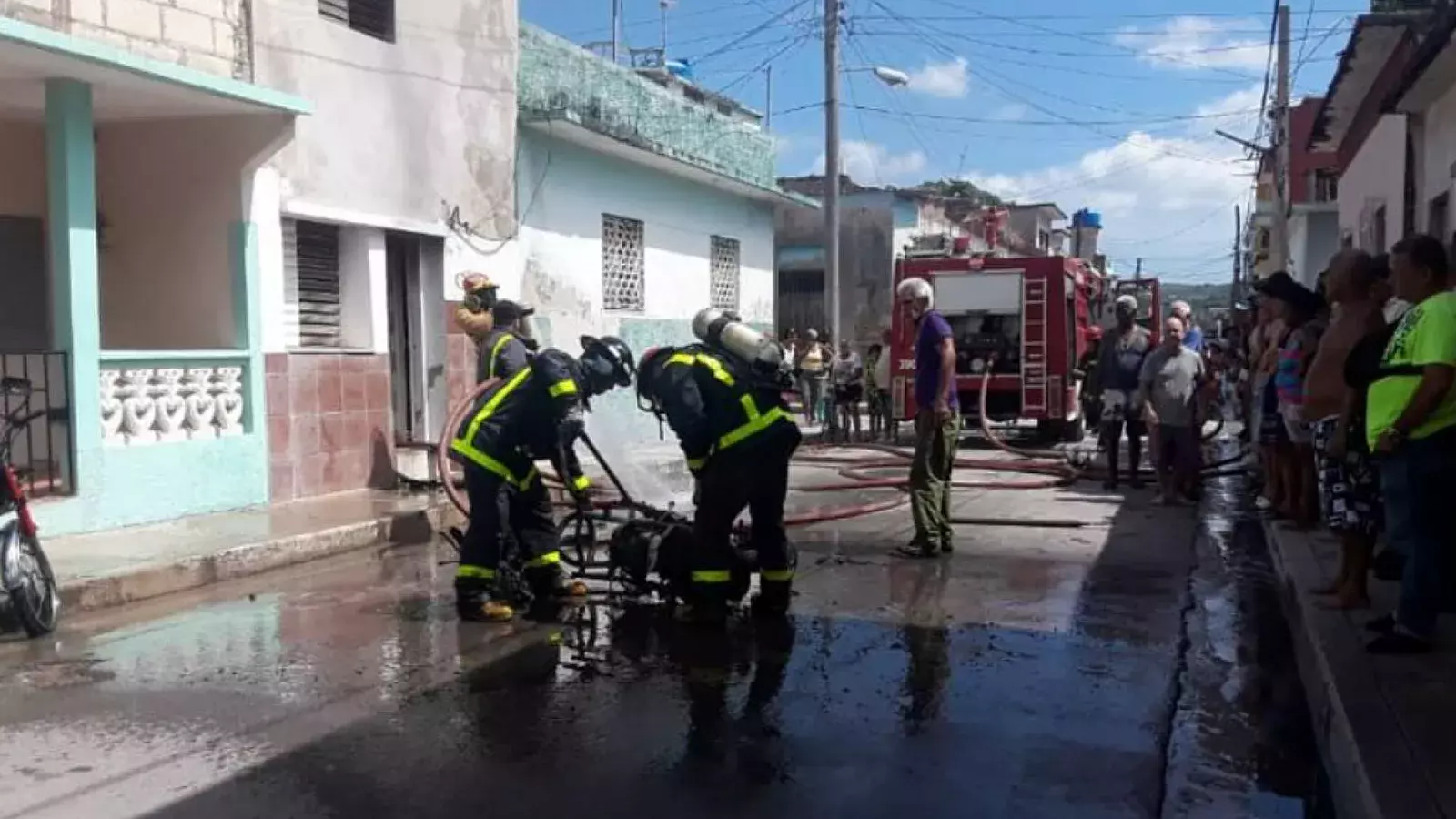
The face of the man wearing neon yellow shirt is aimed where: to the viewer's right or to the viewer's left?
to the viewer's left

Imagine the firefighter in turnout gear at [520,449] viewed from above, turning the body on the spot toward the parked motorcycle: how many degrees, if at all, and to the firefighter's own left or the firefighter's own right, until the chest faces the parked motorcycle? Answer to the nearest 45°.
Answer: approximately 180°

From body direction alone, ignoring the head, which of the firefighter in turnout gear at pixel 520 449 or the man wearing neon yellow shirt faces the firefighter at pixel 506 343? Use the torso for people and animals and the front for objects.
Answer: the man wearing neon yellow shirt

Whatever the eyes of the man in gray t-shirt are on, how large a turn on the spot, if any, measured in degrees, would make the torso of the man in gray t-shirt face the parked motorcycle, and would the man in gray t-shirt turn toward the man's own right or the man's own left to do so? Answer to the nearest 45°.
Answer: approximately 45° to the man's own right

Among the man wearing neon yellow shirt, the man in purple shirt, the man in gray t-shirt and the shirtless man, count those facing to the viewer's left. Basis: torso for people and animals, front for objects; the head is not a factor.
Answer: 3

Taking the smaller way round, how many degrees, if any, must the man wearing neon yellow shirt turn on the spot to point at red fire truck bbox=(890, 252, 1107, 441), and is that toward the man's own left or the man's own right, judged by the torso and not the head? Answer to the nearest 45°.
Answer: approximately 45° to the man's own right

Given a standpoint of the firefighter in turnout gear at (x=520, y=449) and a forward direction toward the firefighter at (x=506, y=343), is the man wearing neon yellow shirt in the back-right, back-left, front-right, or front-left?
back-right

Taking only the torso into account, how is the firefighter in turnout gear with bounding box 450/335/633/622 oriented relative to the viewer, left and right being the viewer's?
facing to the right of the viewer

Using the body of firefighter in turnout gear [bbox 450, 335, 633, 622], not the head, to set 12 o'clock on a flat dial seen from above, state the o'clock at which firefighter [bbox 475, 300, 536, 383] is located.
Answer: The firefighter is roughly at 9 o'clock from the firefighter in turnout gear.

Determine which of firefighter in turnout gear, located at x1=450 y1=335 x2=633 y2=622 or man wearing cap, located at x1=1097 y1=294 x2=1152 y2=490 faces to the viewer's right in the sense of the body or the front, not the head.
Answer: the firefighter in turnout gear

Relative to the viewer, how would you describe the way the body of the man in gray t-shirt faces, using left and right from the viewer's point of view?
facing the viewer

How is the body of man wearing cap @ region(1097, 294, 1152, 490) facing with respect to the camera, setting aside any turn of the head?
toward the camera

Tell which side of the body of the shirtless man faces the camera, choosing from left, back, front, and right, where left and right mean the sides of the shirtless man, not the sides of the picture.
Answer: left

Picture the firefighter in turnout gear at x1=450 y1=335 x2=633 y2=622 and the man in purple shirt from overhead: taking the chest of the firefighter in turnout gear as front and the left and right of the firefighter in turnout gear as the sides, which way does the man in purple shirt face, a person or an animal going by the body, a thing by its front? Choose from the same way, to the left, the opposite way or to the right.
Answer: the opposite way

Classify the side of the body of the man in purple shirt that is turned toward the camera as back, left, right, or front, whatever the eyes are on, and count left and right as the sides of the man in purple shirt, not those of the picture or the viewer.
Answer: left

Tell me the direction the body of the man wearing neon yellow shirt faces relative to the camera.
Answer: to the viewer's left

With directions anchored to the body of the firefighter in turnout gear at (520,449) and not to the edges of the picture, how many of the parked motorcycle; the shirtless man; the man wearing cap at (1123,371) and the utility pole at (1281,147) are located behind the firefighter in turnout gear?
1

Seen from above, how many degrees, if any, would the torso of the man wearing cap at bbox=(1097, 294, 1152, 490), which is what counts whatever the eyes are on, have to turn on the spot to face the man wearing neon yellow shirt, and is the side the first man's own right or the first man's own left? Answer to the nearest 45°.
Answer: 0° — they already face them
